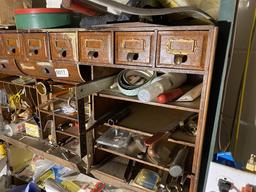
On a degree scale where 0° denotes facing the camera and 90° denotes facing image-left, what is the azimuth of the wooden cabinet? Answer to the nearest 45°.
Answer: approximately 45°
